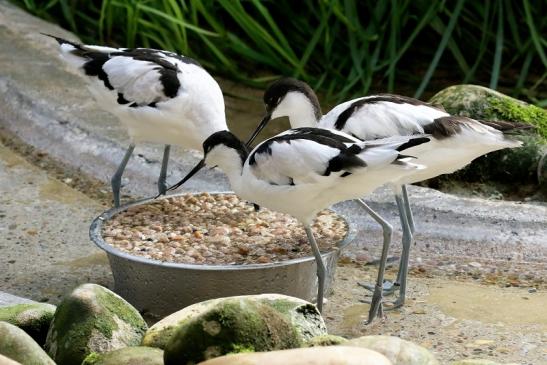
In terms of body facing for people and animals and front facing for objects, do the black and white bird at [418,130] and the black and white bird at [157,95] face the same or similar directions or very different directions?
very different directions

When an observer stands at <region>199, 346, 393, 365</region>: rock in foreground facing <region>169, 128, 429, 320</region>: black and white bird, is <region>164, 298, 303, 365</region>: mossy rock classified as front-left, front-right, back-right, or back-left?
front-left

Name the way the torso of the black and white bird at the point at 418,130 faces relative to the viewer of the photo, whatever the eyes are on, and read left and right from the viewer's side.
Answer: facing to the left of the viewer

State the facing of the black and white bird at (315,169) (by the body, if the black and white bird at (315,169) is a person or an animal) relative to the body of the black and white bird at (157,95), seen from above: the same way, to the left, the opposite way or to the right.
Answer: the opposite way

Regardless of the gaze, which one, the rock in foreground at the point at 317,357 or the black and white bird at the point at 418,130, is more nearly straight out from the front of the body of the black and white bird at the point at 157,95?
the black and white bird

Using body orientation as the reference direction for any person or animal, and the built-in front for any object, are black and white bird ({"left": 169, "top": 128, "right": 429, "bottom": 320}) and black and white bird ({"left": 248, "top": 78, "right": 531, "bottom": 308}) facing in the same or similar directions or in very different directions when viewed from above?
same or similar directions

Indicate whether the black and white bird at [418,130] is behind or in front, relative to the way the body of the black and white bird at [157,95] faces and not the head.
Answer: in front

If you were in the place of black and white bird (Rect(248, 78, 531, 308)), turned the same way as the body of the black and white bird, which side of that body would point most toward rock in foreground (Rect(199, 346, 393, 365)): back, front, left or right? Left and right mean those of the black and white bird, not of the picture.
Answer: left

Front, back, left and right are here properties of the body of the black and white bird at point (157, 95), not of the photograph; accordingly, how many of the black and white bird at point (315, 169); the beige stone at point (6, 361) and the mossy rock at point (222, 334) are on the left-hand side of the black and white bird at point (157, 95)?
0

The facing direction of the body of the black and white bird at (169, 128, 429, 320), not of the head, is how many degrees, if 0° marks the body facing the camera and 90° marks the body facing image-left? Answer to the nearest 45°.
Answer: approximately 90°

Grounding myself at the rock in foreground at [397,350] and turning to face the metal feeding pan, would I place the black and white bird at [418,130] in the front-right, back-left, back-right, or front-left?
front-right

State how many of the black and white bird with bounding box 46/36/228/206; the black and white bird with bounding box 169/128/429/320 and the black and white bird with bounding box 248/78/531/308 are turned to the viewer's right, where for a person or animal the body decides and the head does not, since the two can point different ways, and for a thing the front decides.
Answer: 1

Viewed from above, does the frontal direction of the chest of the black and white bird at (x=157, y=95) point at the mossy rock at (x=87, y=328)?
no

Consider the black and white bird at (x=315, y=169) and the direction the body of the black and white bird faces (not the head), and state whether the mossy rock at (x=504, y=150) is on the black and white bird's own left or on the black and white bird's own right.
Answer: on the black and white bird's own right

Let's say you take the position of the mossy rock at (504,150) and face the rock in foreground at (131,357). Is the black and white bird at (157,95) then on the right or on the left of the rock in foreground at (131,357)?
right

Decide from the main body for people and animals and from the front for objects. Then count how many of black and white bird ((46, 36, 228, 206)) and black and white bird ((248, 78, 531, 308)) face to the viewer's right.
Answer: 1

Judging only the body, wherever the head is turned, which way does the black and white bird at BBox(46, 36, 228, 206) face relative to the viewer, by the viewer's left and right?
facing to the right of the viewer
